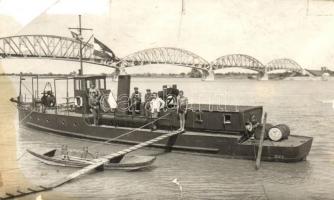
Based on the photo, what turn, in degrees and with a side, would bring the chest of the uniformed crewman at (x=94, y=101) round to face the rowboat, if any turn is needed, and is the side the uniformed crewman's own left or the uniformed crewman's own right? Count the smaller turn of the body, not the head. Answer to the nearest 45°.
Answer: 0° — they already face it

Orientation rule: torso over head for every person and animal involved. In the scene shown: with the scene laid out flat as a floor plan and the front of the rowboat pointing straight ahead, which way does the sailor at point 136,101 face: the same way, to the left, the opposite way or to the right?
to the left

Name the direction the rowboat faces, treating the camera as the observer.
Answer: facing to the left of the viewer

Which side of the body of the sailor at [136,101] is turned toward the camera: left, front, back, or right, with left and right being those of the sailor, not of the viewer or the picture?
front

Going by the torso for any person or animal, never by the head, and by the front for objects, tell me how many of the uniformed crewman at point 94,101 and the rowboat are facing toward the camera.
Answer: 1

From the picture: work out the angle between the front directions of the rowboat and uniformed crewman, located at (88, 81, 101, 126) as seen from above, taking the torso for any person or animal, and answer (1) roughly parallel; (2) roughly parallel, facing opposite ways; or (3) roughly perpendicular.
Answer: roughly perpendicular

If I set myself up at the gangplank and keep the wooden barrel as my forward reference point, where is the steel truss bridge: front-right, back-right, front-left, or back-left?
front-left

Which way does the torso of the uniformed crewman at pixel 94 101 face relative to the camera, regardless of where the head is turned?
toward the camera

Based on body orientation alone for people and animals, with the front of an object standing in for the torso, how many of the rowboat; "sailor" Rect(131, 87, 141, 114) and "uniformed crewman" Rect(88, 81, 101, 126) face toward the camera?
2

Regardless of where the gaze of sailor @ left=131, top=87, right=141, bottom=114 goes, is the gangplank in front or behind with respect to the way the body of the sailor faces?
in front
